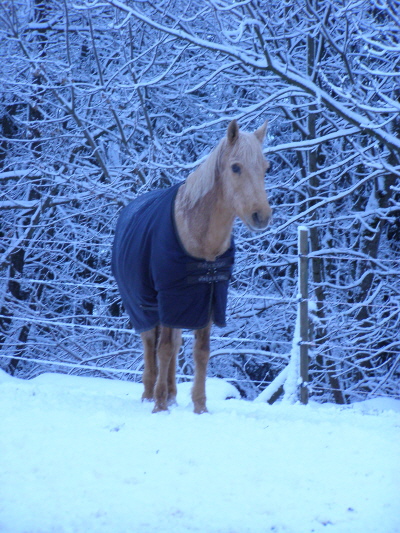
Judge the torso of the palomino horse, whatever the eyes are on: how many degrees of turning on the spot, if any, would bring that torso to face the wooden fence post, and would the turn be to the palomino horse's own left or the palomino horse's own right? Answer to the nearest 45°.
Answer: approximately 90° to the palomino horse's own left

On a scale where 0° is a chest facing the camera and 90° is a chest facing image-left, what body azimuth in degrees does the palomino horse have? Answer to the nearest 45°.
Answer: approximately 315°
